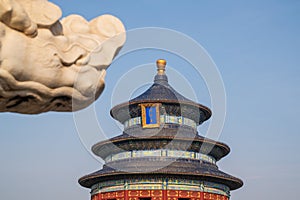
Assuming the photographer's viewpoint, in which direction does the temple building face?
facing the viewer

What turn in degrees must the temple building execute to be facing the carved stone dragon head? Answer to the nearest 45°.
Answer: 0° — it already faces it
